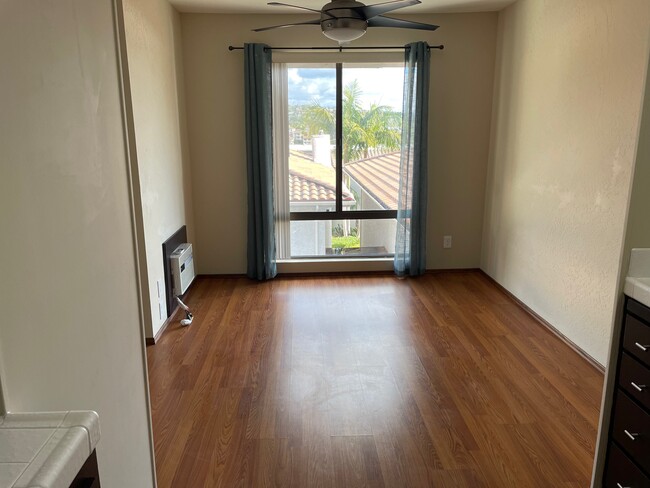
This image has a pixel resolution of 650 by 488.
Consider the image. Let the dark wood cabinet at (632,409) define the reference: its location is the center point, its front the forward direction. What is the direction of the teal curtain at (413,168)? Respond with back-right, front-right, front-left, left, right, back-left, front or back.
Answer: front-right

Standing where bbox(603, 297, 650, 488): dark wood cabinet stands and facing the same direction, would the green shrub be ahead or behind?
ahead

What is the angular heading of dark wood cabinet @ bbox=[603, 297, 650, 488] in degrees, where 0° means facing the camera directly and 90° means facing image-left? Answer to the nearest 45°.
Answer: approximately 90°

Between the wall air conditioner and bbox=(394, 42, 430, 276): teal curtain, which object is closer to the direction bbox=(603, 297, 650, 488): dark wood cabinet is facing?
the wall air conditioner

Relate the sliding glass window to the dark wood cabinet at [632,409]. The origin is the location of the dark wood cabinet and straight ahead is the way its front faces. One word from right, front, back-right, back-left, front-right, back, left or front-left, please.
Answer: front-right

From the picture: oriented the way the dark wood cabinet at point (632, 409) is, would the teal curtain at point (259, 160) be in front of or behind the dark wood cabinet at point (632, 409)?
in front

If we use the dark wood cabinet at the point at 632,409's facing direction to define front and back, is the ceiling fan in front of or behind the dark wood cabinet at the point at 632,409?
in front

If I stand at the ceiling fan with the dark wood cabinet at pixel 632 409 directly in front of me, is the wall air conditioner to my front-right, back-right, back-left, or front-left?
back-right
